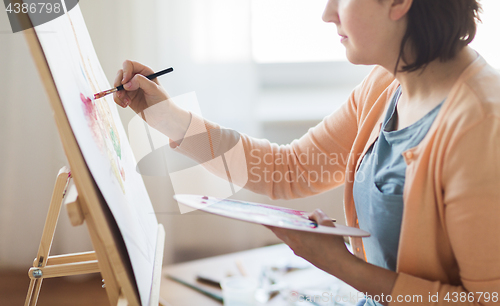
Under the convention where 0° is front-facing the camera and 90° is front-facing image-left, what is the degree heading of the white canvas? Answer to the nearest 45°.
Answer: approximately 270°
